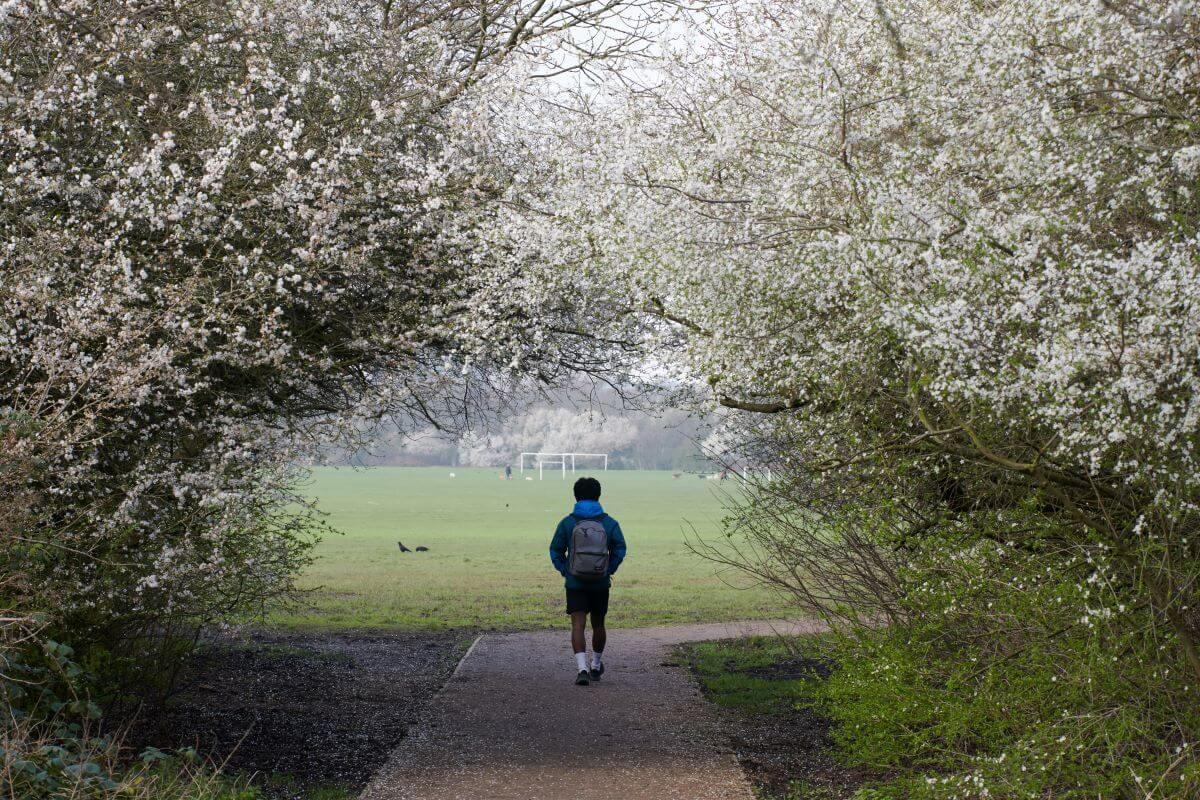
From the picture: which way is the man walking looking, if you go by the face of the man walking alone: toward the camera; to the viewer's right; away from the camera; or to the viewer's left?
away from the camera

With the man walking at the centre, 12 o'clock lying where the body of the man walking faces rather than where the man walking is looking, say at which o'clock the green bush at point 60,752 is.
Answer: The green bush is roughly at 7 o'clock from the man walking.

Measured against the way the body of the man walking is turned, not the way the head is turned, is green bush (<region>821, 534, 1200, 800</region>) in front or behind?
behind

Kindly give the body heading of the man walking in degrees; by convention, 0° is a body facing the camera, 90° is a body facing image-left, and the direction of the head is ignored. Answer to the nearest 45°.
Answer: approximately 180°
